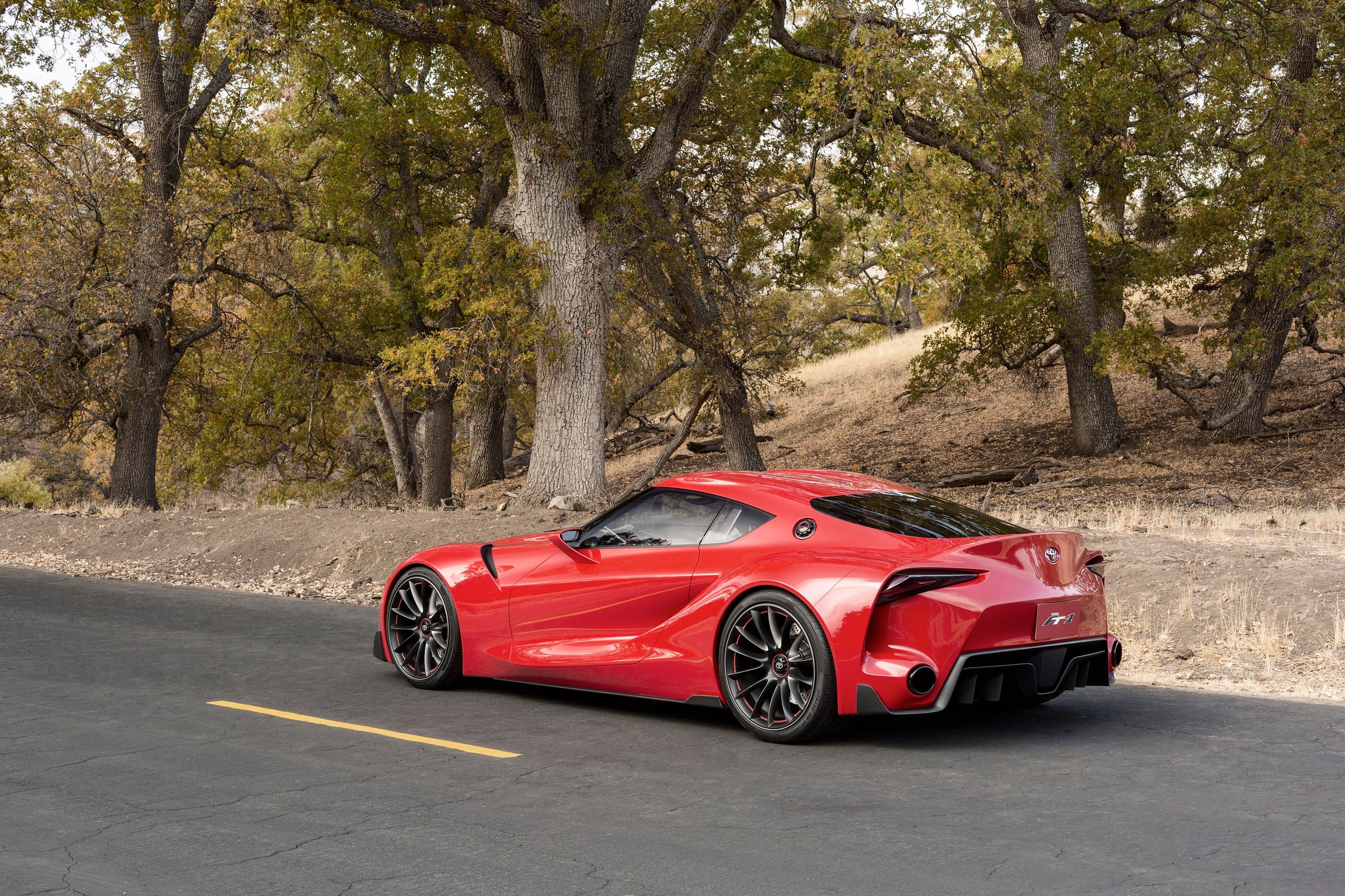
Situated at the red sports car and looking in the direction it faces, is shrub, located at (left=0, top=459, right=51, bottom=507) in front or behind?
in front

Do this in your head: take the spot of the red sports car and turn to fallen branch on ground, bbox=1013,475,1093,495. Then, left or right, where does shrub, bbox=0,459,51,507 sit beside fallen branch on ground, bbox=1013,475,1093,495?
left

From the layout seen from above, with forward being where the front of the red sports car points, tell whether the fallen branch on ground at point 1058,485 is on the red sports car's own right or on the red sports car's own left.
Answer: on the red sports car's own right

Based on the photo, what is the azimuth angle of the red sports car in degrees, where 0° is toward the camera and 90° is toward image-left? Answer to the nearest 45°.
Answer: approximately 135°

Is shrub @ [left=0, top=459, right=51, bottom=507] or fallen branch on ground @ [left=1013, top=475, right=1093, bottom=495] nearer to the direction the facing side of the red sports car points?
the shrub
